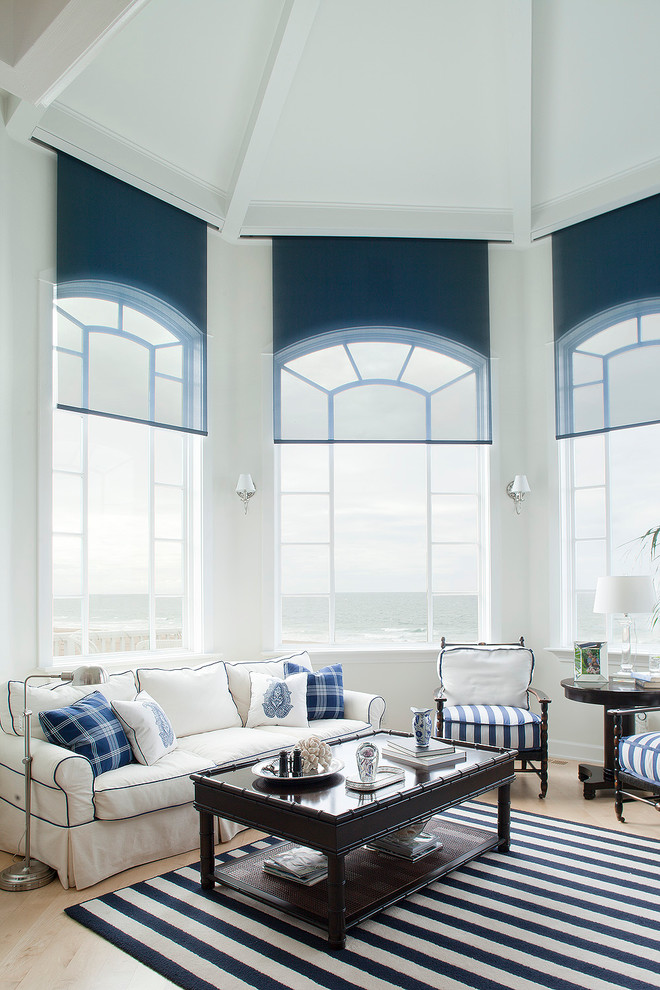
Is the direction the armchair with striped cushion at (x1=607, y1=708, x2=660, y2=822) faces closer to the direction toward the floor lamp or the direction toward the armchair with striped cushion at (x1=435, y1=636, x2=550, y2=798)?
the floor lamp

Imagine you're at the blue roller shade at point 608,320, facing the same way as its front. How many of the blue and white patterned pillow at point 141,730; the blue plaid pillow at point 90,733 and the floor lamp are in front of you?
3

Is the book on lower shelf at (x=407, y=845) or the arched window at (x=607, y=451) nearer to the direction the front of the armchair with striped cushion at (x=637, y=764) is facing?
the book on lower shelf

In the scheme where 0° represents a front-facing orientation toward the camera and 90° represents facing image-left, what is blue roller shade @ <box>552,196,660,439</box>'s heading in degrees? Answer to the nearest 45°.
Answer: approximately 45°

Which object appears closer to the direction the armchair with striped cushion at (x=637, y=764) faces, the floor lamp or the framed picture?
the floor lamp

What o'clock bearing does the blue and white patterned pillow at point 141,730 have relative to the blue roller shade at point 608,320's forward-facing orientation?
The blue and white patterned pillow is roughly at 12 o'clock from the blue roller shade.

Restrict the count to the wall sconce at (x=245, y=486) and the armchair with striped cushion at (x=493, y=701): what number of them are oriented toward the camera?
2

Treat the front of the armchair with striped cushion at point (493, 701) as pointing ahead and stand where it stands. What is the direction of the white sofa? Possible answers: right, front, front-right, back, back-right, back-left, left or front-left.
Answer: front-right

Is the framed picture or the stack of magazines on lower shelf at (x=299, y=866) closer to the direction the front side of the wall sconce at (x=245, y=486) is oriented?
the stack of magazines on lower shelf

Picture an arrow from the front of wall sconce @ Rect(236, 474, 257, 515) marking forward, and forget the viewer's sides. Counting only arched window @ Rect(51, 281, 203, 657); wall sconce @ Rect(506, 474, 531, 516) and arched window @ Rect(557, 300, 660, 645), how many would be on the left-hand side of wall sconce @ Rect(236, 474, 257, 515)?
2

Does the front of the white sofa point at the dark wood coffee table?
yes

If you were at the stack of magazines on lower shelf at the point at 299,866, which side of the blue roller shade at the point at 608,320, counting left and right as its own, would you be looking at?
front
